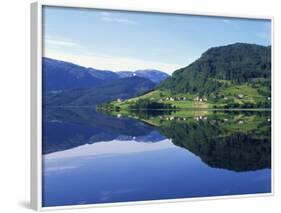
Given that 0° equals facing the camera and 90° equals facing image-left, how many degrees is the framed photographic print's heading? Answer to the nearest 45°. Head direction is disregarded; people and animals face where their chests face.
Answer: approximately 315°
